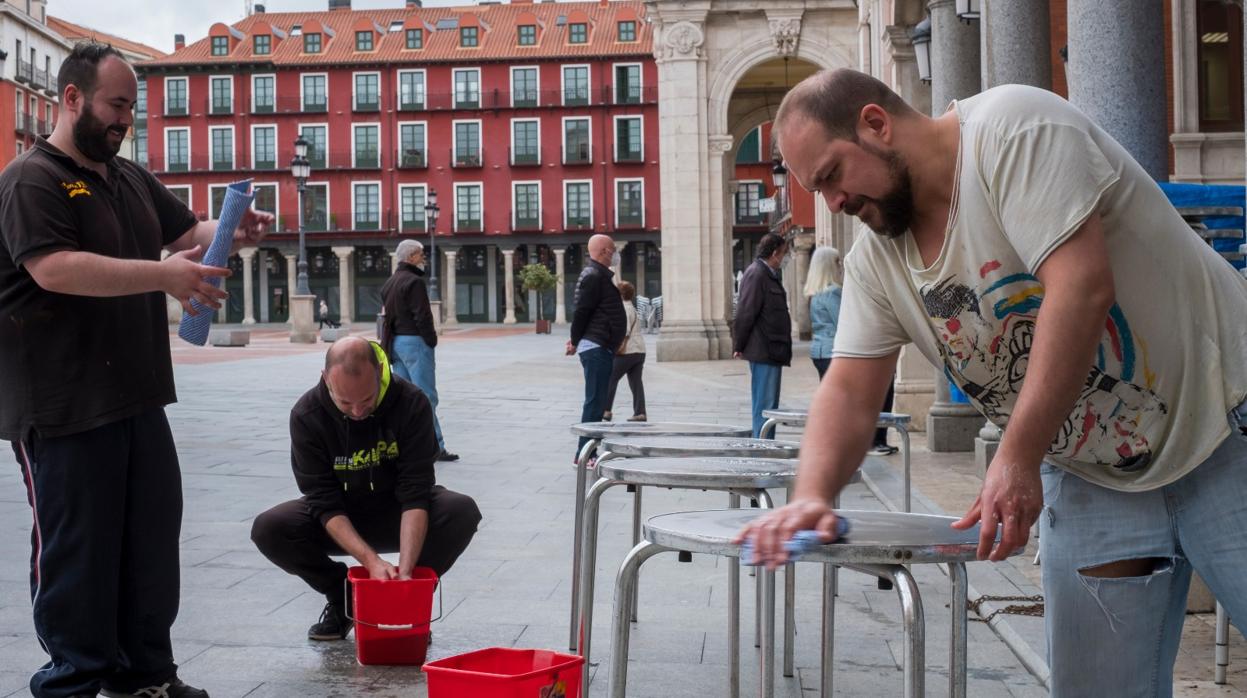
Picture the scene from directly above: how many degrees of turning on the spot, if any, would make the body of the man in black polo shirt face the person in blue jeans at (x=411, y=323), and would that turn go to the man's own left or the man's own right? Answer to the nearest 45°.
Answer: approximately 135° to the man's own left

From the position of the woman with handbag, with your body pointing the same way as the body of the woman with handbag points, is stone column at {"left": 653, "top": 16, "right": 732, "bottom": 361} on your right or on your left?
on your right

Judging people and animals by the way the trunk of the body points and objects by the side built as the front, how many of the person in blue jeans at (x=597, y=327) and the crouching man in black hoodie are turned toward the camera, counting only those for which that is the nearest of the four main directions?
1

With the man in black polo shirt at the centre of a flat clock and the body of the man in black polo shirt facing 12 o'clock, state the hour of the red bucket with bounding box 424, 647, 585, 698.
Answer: The red bucket is roughly at 12 o'clock from the man in black polo shirt.

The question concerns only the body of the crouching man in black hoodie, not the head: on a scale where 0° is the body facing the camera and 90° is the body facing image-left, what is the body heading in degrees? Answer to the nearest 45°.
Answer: approximately 0°

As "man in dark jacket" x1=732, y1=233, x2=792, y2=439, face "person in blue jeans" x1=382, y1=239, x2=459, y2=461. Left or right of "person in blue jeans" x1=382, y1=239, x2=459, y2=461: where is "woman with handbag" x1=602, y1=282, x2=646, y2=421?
right

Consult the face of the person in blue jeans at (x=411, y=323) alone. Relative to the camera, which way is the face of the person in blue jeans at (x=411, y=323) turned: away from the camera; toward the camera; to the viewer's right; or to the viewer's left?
to the viewer's right
